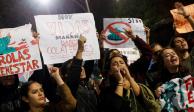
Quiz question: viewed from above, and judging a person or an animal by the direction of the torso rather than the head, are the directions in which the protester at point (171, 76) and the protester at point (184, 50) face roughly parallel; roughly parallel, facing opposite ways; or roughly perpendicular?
roughly parallel

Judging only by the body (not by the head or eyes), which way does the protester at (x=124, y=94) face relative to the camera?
toward the camera

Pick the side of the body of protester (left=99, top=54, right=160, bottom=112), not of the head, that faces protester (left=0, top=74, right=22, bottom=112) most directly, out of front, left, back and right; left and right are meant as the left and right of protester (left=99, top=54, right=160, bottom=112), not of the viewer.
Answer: right

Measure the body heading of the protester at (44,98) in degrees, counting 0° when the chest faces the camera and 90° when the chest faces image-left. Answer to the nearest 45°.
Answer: approximately 315°

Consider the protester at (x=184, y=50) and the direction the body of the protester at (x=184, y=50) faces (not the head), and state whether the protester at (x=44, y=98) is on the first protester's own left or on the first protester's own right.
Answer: on the first protester's own right

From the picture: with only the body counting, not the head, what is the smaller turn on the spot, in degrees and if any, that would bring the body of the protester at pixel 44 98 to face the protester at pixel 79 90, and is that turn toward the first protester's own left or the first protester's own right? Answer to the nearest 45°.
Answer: approximately 45° to the first protester's own left

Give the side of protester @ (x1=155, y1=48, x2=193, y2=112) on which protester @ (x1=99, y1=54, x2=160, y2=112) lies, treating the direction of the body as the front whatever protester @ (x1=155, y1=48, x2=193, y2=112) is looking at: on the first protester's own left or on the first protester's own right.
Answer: on the first protester's own right
